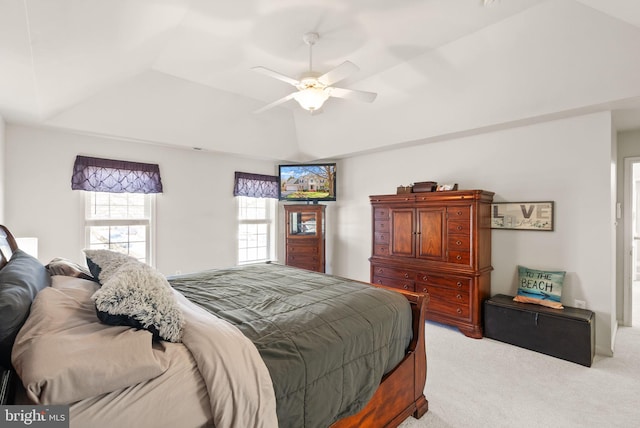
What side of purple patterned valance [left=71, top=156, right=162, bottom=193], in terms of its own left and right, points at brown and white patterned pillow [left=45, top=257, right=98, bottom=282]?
front

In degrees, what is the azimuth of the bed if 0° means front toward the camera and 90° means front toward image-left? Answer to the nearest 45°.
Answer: approximately 225°

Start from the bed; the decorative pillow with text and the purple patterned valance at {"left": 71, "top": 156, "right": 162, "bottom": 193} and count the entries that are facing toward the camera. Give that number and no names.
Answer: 2

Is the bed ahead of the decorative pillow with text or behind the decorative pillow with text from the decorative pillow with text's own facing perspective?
ahead

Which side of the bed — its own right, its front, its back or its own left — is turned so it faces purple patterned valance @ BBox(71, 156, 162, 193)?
left

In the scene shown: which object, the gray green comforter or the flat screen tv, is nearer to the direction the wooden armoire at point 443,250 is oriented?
the gray green comforter

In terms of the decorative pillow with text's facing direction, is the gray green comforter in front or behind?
in front

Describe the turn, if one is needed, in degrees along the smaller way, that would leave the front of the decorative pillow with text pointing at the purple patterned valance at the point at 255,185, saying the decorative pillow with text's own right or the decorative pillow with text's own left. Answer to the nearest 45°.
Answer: approximately 90° to the decorative pillow with text's own right

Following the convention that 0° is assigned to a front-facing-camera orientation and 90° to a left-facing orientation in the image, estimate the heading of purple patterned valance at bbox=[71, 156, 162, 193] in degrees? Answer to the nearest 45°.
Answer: approximately 0°

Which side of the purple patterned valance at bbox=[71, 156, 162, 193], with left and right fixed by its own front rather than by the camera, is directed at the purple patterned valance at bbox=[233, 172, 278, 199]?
left
